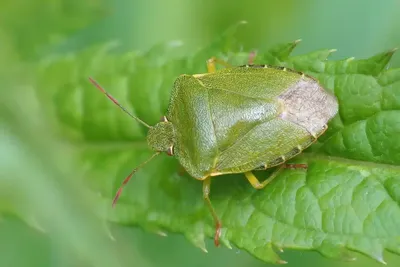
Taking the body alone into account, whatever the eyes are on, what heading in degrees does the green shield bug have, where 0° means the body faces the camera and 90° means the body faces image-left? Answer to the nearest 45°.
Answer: approximately 90°
